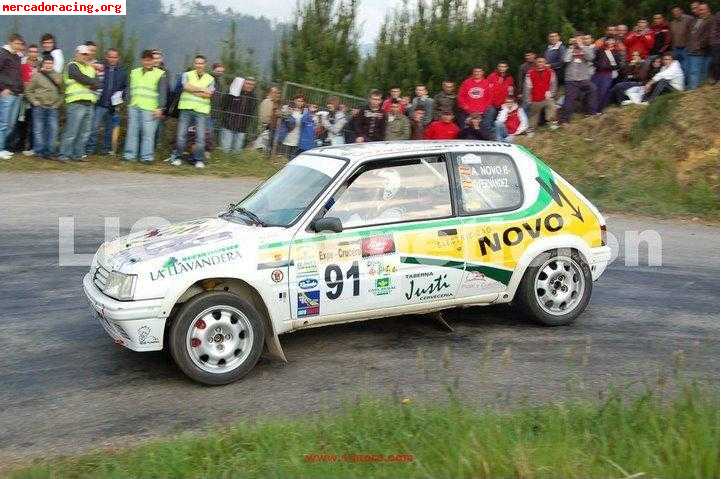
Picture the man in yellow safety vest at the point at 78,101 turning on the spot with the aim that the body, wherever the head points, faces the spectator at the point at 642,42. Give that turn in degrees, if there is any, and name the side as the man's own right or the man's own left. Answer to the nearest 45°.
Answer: approximately 45° to the man's own left

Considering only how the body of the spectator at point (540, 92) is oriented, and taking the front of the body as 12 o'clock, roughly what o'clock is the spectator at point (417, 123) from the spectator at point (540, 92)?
the spectator at point (417, 123) is roughly at 2 o'clock from the spectator at point (540, 92).

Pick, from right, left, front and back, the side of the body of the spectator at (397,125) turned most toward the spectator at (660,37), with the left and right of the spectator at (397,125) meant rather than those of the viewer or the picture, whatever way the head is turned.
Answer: left

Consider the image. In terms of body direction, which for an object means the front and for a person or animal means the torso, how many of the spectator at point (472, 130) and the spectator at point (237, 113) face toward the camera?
2
